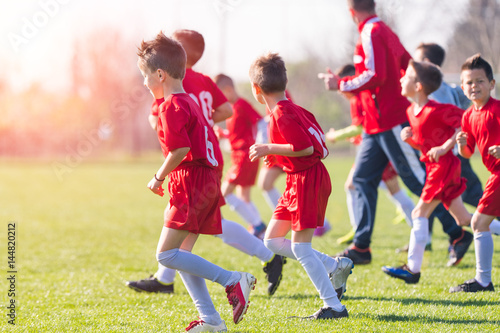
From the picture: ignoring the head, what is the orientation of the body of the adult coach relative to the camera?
to the viewer's left

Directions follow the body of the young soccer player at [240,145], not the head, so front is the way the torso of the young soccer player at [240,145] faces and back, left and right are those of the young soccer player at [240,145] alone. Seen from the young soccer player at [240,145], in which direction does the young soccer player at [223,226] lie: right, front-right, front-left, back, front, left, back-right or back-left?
left

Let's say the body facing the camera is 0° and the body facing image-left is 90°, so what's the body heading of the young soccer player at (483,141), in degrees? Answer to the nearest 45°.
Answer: approximately 45°

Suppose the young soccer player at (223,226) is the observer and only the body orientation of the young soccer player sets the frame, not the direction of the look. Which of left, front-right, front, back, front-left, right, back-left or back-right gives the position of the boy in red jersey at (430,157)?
back

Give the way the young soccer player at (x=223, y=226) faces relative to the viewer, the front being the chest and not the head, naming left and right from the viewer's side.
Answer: facing to the left of the viewer

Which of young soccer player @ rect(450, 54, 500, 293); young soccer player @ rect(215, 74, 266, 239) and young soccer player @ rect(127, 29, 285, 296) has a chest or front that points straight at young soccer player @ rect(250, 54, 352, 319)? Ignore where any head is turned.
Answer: young soccer player @ rect(450, 54, 500, 293)

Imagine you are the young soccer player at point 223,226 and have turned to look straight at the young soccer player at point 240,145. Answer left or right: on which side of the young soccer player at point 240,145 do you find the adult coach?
right

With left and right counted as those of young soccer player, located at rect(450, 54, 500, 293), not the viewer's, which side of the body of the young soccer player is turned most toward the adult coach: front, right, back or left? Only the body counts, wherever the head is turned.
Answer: right

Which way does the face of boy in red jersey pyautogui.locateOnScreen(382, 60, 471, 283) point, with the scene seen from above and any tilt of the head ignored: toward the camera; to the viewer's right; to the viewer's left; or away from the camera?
to the viewer's left

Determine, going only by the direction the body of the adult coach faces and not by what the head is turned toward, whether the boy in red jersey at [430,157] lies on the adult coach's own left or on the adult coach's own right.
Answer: on the adult coach's own left

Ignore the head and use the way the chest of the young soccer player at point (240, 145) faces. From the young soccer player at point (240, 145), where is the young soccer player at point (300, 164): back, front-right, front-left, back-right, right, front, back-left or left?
left

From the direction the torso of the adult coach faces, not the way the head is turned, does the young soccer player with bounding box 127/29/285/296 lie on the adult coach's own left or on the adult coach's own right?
on the adult coach's own left
